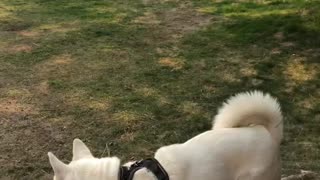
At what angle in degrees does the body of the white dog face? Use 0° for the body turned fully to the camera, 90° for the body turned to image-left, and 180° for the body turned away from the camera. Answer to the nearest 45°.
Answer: approximately 90°
